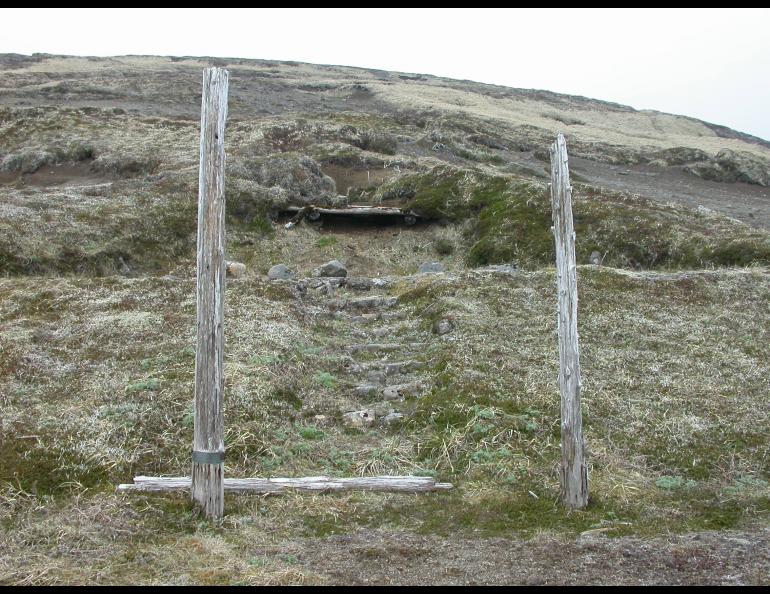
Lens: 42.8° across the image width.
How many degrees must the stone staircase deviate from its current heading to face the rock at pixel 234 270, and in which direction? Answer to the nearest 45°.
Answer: approximately 135° to its right

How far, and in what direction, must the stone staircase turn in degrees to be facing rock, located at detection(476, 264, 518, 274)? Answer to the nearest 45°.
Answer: approximately 135° to its left

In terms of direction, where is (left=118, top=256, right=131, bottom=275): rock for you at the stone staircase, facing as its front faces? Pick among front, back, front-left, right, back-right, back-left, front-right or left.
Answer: back-right

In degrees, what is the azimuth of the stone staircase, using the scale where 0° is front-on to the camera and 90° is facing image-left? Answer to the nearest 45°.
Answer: approximately 0°

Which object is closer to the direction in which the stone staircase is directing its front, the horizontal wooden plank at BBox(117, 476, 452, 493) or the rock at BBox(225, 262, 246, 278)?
the horizontal wooden plank

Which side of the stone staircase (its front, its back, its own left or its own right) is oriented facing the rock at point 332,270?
back

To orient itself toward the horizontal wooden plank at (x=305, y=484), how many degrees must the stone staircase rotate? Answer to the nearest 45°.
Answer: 0° — it already faces it

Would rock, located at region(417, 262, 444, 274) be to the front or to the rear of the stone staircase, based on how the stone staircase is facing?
to the rear

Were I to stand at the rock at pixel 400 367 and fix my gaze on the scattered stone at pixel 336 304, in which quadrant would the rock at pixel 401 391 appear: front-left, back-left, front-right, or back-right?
back-left

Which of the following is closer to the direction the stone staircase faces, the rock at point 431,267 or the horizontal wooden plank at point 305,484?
the horizontal wooden plank

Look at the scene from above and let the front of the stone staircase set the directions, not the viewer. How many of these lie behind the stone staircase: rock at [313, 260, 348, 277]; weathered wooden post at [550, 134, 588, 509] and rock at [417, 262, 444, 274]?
2

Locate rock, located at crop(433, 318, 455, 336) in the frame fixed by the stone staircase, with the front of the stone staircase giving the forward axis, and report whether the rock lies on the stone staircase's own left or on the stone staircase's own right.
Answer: on the stone staircase's own left
